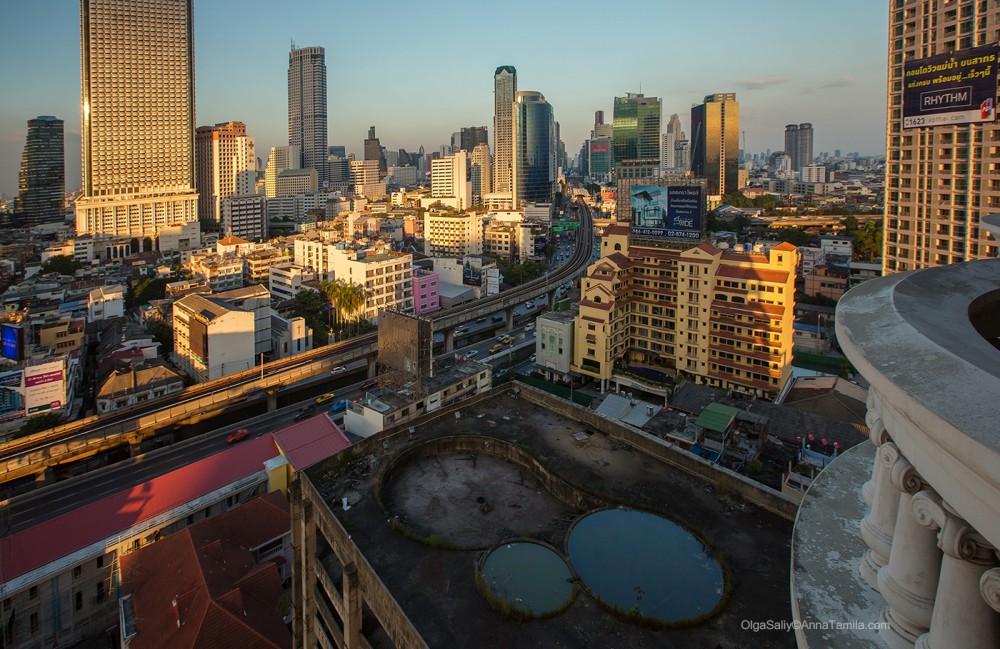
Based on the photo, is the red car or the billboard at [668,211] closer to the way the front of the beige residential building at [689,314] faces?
the red car

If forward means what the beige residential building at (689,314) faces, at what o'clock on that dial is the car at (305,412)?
The car is roughly at 1 o'clock from the beige residential building.

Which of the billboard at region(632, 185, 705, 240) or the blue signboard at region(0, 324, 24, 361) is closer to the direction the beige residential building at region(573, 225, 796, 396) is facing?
the blue signboard

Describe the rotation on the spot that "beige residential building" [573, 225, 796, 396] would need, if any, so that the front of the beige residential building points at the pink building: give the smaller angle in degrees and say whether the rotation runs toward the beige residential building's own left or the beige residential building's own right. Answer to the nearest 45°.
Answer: approximately 90° to the beige residential building's own right

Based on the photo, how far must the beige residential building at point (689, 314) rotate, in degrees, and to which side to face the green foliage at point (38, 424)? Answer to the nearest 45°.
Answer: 0° — it already faces it

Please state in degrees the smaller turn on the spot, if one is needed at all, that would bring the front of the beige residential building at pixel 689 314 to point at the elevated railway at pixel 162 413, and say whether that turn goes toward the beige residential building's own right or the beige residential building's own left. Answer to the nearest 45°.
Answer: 0° — it already faces it

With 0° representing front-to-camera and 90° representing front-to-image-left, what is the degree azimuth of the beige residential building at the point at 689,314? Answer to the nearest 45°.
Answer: approximately 45°
